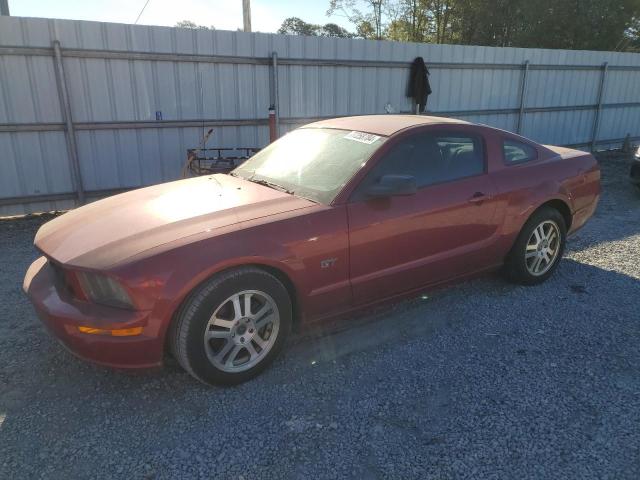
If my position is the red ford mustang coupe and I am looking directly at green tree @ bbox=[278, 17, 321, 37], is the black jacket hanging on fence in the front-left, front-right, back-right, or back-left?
front-right

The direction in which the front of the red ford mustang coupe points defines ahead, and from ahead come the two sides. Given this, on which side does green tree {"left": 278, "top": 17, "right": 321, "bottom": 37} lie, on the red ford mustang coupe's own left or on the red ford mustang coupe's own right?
on the red ford mustang coupe's own right

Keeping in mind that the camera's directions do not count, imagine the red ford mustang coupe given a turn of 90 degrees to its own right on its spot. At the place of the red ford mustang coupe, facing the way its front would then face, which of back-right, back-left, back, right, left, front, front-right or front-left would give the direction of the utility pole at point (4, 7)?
front

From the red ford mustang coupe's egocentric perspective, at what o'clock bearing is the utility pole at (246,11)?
The utility pole is roughly at 4 o'clock from the red ford mustang coupe.

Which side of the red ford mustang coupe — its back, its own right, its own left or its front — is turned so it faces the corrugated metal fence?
right

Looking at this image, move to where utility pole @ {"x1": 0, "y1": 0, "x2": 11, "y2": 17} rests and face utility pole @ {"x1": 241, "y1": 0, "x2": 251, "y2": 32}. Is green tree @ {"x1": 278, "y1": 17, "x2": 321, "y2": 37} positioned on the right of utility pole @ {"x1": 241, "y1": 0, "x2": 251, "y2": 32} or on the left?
left

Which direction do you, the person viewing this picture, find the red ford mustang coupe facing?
facing the viewer and to the left of the viewer
